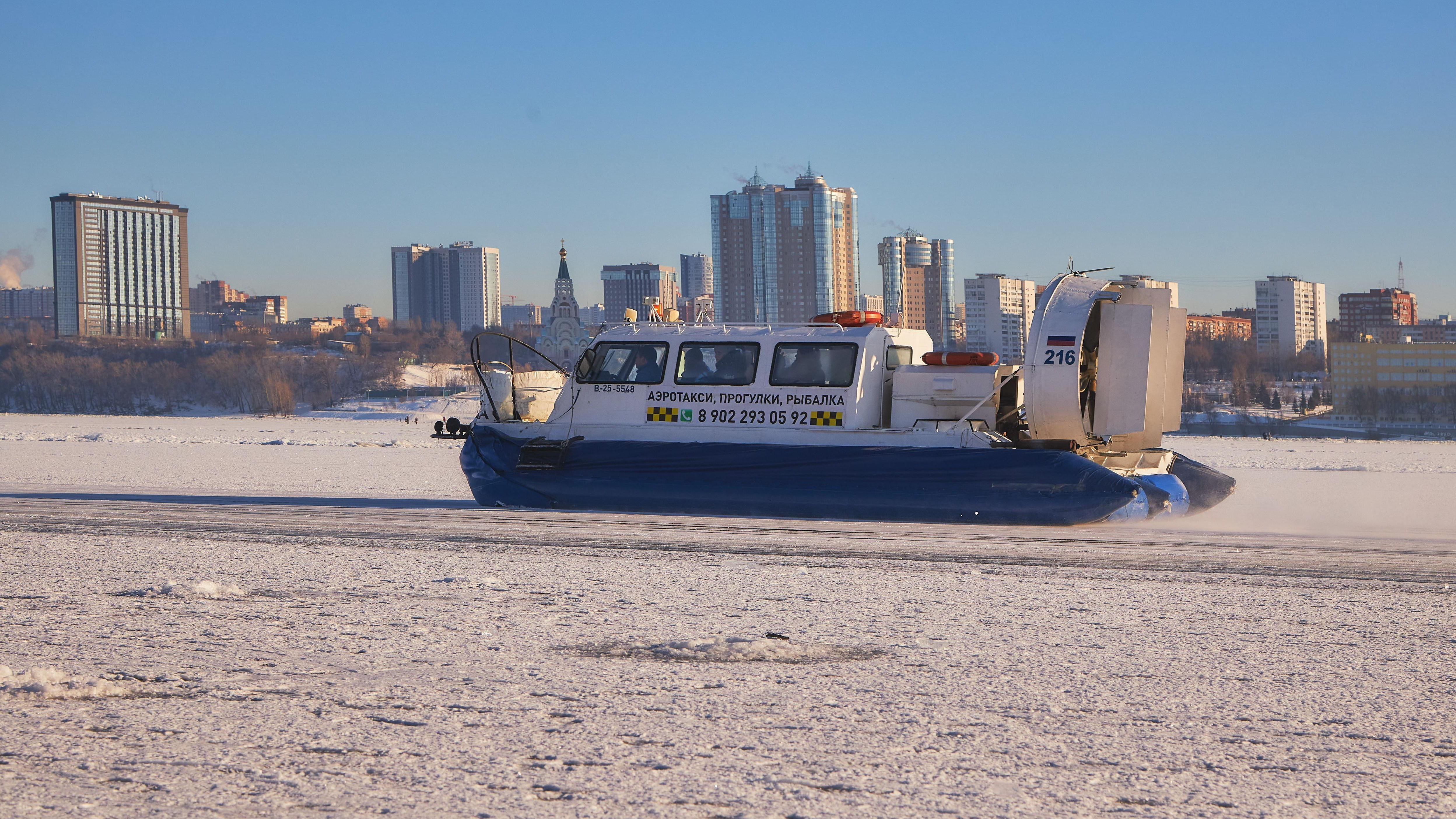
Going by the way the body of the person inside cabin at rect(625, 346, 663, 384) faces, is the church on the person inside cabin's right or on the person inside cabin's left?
on the person inside cabin's right

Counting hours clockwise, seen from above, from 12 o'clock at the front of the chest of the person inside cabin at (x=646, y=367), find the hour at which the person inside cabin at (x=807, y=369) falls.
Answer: the person inside cabin at (x=807, y=369) is roughly at 7 o'clock from the person inside cabin at (x=646, y=367).

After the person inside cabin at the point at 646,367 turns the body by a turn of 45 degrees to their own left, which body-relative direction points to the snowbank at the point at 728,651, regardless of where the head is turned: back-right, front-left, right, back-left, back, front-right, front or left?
front-left

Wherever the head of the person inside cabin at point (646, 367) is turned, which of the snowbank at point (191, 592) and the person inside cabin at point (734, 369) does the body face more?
the snowbank

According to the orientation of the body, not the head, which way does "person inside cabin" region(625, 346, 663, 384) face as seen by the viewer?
to the viewer's left

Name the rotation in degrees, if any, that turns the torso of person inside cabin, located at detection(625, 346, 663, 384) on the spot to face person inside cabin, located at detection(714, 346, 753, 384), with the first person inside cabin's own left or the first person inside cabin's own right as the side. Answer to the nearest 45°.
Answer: approximately 135° to the first person inside cabin's own left

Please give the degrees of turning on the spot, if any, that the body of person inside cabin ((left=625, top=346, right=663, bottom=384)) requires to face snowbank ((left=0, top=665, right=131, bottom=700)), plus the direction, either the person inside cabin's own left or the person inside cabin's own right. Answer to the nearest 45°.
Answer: approximately 90° to the person inside cabin's own left
